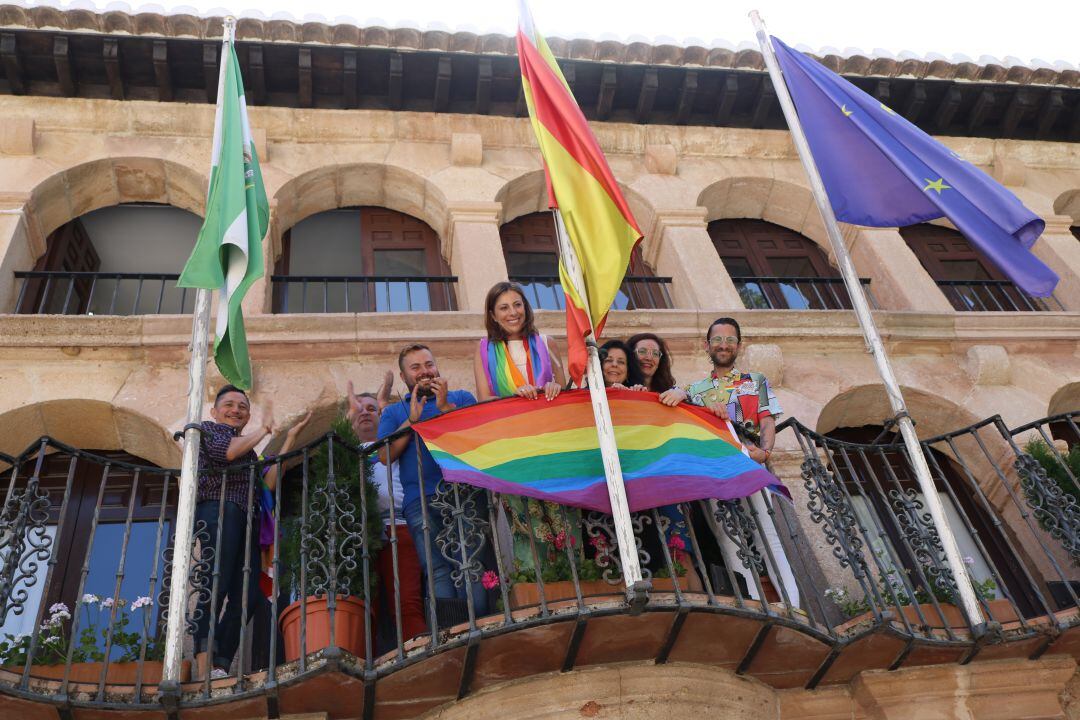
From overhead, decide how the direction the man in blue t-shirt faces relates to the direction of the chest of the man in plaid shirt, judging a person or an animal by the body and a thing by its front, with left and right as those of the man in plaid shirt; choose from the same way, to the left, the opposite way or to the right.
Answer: the same way

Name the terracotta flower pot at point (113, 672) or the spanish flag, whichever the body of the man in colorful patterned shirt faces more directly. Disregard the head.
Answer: the spanish flag

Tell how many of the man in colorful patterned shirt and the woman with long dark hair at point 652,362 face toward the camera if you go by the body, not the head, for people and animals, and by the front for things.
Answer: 2

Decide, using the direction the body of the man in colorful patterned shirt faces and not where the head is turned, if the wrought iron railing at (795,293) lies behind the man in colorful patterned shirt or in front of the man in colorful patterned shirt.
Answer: behind

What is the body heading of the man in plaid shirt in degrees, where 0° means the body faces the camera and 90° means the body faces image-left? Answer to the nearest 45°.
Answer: approximately 315°

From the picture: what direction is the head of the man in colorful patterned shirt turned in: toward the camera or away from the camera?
toward the camera

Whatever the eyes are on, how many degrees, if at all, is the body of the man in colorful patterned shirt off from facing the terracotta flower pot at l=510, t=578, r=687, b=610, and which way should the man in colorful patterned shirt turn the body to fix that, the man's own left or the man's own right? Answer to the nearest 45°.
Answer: approximately 45° to the man's own right

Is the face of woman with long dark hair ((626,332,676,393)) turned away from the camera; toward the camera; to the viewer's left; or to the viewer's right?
toward the camera

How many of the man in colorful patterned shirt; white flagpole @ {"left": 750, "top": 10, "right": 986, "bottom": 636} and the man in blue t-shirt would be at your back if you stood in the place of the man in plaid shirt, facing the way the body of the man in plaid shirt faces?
0

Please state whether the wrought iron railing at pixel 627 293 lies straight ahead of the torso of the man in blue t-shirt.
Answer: no

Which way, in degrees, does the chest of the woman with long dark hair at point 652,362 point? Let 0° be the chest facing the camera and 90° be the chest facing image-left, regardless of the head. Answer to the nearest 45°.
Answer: approximately 0°

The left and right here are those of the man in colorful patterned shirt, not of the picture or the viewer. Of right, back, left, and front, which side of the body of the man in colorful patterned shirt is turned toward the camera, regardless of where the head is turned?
front

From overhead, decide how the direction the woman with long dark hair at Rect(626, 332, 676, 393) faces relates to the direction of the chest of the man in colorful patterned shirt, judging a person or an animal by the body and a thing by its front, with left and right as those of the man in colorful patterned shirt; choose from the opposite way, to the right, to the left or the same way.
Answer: the same way

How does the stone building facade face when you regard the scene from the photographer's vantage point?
facing the viewer
